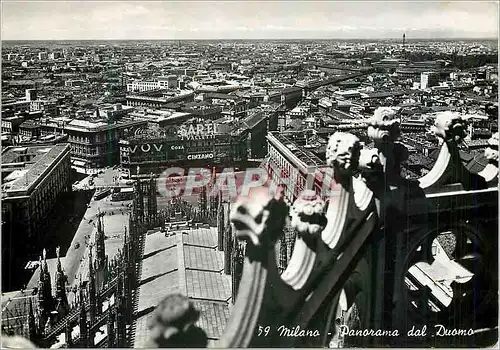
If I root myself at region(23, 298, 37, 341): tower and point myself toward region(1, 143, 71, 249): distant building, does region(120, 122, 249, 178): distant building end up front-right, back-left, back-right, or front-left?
front-right

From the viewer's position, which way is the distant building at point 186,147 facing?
facing the viewer

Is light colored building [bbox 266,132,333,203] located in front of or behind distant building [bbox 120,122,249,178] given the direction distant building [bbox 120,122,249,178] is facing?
in front

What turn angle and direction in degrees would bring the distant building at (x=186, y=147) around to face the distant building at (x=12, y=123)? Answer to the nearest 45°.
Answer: approximately 135° to its right

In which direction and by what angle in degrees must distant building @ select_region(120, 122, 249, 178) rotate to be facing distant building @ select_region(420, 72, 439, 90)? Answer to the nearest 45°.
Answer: approximately 90° to its left

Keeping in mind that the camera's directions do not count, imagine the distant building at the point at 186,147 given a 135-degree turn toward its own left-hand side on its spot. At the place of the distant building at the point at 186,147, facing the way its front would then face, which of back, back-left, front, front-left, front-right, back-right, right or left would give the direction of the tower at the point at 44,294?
back

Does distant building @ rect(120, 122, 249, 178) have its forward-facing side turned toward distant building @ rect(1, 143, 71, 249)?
no

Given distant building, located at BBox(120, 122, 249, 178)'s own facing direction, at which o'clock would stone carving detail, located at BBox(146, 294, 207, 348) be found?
The stone carving detail is roughly at 12 o'clock from the distant building.

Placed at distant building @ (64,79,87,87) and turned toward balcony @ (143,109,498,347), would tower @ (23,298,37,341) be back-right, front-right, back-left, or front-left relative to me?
front-right

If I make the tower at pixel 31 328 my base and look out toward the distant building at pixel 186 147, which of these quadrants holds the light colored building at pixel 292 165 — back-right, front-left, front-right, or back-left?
front-right

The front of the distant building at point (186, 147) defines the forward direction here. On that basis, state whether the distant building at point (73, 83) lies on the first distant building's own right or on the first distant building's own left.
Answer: on the first distant building's own right
